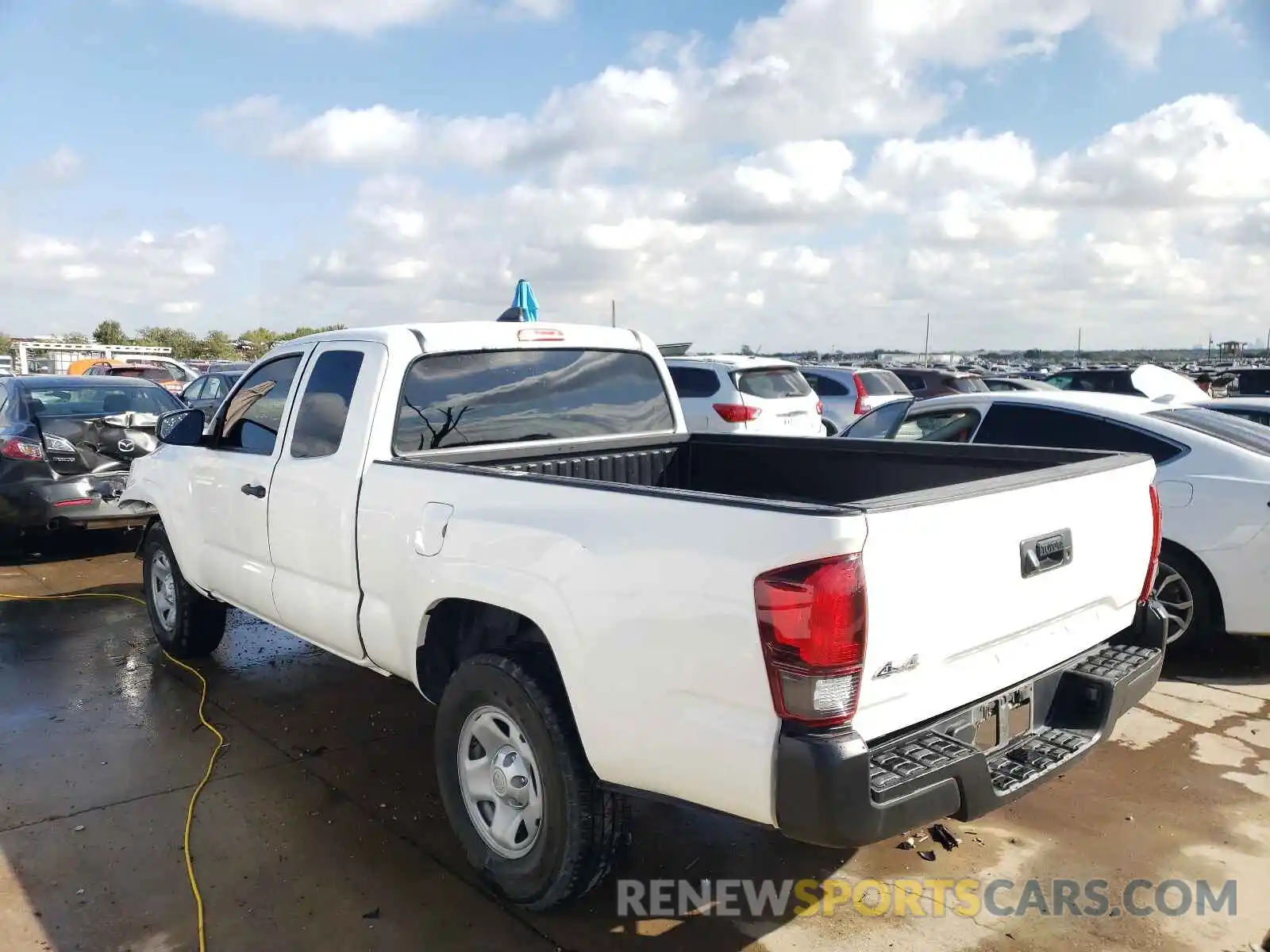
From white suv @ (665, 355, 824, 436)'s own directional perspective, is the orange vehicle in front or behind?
in front

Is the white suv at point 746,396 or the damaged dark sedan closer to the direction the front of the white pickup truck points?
the damaged dark sedan

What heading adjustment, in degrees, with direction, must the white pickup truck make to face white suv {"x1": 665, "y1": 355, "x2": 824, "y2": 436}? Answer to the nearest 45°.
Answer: approximately 45° to its right

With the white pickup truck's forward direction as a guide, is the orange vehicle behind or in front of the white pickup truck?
in front

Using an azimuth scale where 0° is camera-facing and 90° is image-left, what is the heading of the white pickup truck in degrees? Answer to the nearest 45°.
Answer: approximately 135°

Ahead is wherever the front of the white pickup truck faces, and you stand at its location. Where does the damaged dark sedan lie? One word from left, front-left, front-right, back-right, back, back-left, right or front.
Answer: front

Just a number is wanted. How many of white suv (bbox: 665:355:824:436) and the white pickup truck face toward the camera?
0

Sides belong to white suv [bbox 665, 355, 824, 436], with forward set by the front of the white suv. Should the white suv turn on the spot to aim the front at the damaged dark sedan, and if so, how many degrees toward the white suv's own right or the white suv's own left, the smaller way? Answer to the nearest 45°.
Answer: approximately 90° to the white suv's own left

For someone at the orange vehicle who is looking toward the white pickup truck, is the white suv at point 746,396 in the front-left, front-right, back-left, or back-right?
front-left

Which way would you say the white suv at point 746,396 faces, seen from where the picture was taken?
facing away from the viewer and to the left of the viewer

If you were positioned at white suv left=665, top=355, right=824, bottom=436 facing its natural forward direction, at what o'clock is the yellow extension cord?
The yellow extension cord is roughly at 8 o'clock from the white suv.

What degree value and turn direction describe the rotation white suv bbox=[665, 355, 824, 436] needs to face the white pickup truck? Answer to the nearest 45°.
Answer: approximately 135° to its left
